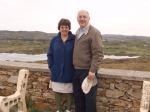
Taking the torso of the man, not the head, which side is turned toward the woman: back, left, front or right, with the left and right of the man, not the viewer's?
right

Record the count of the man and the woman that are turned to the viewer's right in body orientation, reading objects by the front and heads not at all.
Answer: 0

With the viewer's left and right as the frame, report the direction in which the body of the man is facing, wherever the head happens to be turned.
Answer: facing the viewer and to the left of the viewer

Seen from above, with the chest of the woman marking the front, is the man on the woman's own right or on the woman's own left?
on the woman's own left

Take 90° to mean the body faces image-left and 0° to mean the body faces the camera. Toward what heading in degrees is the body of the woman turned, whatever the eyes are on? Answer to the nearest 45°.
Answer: approximately 0°
